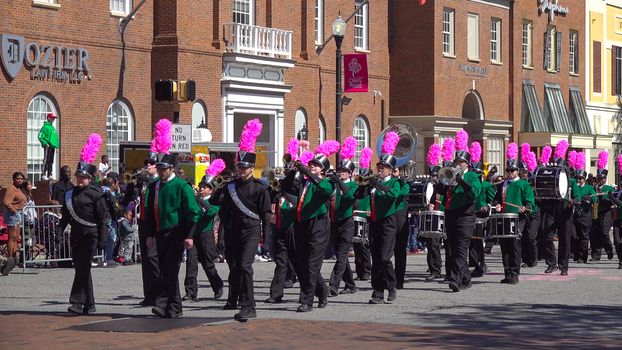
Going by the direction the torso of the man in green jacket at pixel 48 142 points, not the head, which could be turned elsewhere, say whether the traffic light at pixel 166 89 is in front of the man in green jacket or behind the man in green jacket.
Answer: in front

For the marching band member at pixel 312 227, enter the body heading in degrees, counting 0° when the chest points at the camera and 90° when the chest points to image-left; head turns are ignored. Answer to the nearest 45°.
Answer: approximately 45°

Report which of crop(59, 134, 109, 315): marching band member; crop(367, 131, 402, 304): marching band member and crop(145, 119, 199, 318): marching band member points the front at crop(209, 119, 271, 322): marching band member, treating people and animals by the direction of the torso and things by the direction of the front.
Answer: crop(367, 131, 402, 304): marching band member

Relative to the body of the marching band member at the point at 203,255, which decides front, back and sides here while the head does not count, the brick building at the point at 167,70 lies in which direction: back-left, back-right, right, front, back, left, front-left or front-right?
back-right

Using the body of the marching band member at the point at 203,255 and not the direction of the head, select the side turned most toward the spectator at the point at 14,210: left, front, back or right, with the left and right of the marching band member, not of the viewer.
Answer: right

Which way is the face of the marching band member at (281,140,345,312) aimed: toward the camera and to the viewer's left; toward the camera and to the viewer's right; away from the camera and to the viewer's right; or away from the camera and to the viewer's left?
toward the camera and to the viewer's left

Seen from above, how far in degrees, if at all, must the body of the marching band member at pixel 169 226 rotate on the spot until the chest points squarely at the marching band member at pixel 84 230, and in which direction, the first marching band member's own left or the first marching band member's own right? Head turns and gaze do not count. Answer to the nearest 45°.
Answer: approximately 90° to the first marching band member's own right

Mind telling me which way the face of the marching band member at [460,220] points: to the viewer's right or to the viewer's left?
to the viewer's left

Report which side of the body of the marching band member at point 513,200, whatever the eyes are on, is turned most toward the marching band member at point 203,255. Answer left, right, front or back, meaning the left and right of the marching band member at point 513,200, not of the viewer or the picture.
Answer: front

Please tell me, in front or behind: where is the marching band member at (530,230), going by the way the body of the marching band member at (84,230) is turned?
behind

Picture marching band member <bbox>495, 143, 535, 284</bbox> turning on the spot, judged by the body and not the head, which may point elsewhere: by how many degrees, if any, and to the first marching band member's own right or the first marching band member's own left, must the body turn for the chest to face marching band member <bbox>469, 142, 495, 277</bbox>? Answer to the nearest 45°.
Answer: approximately 45° to the first marching band member's own right

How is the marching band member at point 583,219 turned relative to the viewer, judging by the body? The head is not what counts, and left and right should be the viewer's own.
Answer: facing the viewer and to the left of the viewer

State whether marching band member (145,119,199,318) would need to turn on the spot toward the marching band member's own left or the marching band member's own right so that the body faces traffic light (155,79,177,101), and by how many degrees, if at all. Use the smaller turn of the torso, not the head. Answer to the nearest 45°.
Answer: approximately 135° to the marching band member's own right
